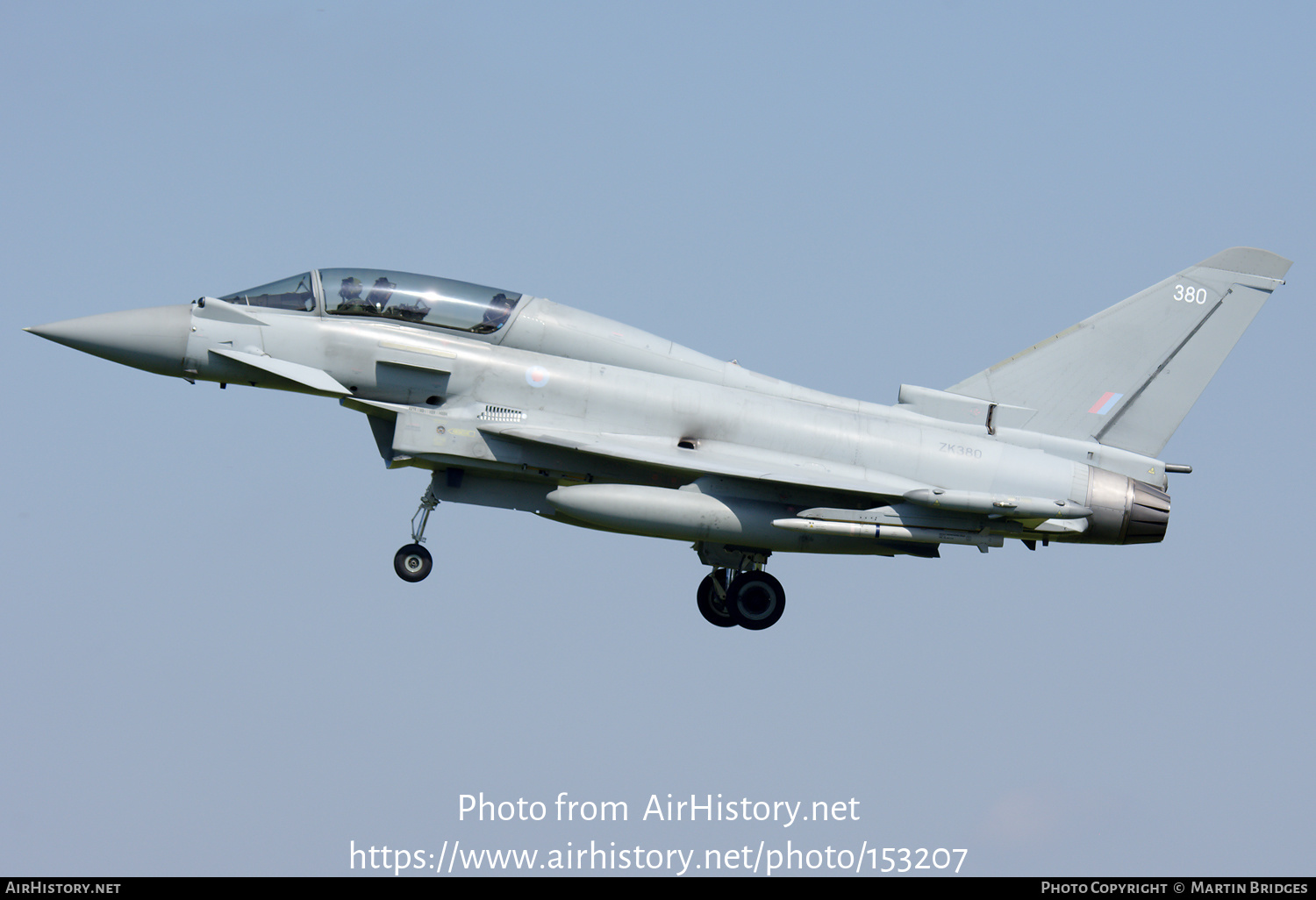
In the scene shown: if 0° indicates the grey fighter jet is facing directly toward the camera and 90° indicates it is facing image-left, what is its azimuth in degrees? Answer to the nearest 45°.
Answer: approximately 90°
